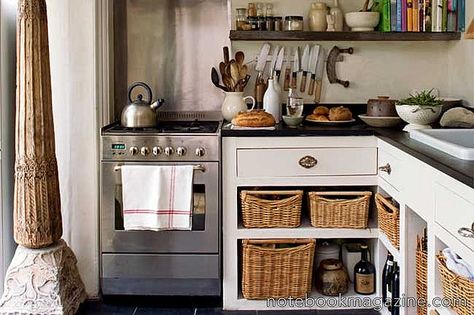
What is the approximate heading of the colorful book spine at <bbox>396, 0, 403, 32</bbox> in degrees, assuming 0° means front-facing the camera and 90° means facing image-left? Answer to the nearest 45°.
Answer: approximately 0°

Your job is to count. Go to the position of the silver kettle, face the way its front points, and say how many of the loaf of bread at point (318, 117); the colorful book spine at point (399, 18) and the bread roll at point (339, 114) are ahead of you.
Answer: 3

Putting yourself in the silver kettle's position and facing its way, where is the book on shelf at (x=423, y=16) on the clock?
The book on shelf is roughly at 12 o'clock from the silver kettle.

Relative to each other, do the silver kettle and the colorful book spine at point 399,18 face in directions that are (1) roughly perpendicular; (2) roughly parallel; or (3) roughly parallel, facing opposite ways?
roughly perpendicular

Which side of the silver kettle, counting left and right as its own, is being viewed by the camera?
right
